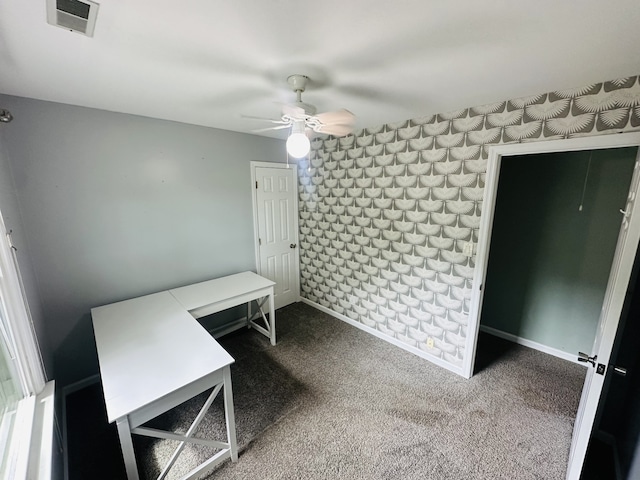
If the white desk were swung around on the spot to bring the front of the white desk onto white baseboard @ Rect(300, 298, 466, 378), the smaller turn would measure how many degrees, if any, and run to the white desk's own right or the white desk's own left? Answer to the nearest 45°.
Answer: approximately 45° to the white desk's own left

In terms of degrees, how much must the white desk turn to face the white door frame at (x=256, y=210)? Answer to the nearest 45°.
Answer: approximately 90° to its left

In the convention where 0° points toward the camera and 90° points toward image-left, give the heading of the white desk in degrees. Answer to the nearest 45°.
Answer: approximately 315°

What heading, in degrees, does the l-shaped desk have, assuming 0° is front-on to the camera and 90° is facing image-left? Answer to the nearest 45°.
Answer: approximately 270°

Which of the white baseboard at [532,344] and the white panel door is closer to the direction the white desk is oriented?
the white baseboard
